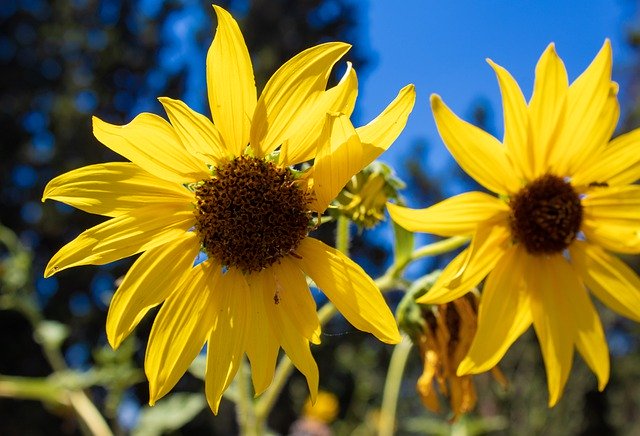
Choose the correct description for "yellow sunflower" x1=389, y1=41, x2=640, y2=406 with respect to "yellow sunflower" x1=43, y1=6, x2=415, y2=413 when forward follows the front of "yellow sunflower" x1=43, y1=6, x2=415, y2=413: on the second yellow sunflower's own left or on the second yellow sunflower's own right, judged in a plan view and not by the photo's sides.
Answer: on the second yellow sunflower's own left

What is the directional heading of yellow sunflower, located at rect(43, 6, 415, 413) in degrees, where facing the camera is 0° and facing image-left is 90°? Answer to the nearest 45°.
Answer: approximately 0°

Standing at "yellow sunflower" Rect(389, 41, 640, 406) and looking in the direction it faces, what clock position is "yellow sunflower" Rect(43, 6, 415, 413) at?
"yellow sunflower" Rect(43, 6, 415, 413) is roughly at 2 o'clock from "yellow sunflower" Rect(389, 41, 640, 406).

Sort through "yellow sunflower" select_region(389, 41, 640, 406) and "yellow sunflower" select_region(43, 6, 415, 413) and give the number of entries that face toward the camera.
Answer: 2
